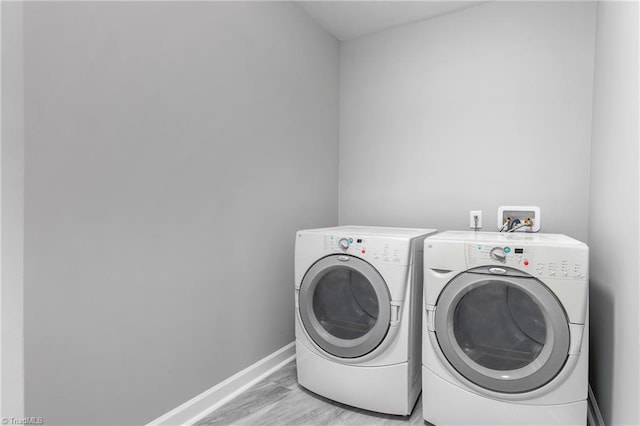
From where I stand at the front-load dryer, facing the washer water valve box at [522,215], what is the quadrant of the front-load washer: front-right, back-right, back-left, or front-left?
front-right

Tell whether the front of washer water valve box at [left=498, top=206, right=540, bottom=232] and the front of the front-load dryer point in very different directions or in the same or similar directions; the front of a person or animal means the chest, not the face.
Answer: same or similar directions

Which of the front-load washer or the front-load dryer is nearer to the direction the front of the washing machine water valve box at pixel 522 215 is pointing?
the front-load washer

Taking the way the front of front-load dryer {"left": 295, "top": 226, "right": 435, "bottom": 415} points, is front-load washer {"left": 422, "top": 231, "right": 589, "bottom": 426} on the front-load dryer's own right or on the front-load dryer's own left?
on the front-load dryer's own left

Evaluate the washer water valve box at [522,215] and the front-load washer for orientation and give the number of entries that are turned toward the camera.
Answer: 2

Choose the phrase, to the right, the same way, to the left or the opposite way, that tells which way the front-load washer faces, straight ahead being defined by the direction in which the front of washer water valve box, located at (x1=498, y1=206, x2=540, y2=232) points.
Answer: the same way

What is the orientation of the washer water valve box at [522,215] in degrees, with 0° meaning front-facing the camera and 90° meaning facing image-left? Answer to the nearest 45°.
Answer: approximately 0°

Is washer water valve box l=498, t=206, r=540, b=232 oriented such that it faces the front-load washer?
yes

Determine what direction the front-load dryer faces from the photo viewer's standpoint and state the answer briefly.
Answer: facing the viewer and to the left of the viewer

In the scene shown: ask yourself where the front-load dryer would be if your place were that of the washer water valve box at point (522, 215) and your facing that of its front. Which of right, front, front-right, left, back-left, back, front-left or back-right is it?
front-right

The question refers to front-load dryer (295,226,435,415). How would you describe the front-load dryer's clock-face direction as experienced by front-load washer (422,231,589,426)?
The front-load dryer is roughly at 3 o'clock from the front-load washer.

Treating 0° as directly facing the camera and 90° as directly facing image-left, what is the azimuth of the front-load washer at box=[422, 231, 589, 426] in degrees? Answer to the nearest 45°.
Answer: approximately 0°
